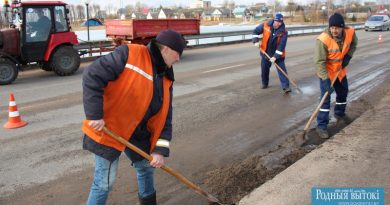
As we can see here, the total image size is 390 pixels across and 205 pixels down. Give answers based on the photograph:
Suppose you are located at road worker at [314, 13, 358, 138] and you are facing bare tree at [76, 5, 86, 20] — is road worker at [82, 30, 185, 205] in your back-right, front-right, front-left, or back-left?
back-left

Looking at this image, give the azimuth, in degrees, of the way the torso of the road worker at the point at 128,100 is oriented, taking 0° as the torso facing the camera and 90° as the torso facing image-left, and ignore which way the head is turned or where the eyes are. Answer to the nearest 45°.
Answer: approximately 315°

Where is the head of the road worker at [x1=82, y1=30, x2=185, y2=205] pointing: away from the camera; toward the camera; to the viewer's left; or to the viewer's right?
to the viewer's right

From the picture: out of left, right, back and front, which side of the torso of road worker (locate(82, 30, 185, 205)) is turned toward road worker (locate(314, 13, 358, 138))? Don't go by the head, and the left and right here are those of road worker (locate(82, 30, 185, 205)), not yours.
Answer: left

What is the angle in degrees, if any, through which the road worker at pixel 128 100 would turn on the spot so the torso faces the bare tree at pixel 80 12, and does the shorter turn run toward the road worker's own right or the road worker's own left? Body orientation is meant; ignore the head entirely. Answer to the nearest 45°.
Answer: approximately 135° to the road worker's own left

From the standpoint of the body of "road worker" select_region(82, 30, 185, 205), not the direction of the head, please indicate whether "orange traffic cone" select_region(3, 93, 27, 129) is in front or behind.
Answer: behind
